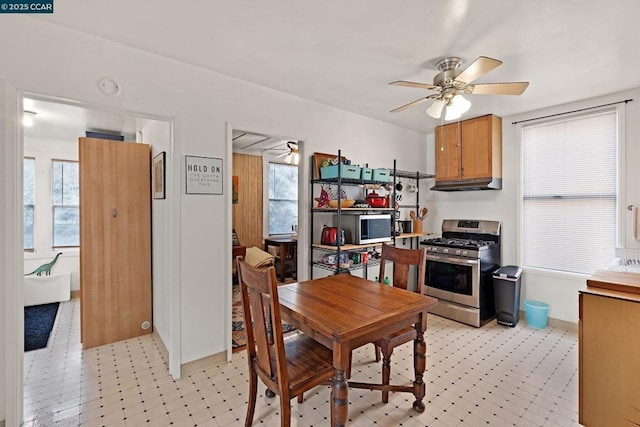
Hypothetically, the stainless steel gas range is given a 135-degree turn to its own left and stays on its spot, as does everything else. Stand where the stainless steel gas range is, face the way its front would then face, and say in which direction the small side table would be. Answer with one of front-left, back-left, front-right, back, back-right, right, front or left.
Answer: back

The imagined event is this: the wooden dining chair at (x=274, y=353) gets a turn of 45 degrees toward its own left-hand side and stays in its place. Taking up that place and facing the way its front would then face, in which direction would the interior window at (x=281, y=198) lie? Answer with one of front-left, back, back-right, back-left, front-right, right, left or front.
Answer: front

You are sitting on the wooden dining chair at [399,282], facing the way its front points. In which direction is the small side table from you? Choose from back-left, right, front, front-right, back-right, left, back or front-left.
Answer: right

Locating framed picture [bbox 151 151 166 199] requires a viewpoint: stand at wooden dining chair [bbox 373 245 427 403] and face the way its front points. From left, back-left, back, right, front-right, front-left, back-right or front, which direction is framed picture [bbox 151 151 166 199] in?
front-right

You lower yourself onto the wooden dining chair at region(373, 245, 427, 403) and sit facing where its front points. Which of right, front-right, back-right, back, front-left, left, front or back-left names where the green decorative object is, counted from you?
front-right

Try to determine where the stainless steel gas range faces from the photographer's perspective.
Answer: facing the viewer and to the left of the viewer

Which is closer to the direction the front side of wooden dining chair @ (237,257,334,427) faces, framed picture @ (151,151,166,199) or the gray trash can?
the gray trash can

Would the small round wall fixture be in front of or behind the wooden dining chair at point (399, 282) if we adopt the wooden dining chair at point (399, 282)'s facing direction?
in front

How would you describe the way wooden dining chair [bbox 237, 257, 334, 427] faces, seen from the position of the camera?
facing away from the viewer and to the right of the viewer

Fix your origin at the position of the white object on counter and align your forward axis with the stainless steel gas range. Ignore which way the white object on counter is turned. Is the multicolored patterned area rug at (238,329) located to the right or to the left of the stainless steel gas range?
left

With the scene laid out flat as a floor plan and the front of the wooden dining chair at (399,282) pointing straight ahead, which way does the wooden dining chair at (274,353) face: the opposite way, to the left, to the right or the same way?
the opposite way

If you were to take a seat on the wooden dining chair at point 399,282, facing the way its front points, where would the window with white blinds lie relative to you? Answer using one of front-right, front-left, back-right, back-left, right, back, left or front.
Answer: back
